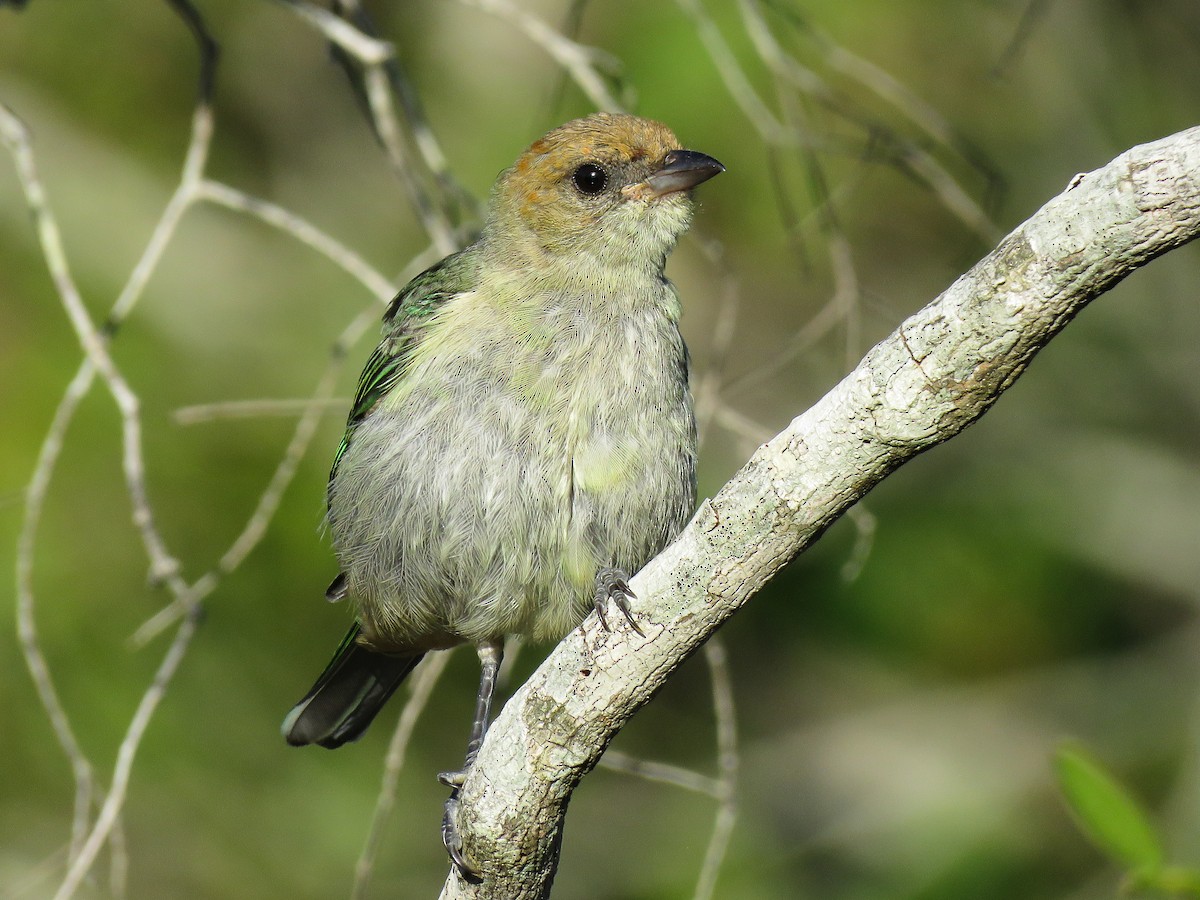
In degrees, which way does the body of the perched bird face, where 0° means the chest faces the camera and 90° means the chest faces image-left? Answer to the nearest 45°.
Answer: approximately 315°

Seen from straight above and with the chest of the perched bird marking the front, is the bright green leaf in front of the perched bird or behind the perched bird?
in front

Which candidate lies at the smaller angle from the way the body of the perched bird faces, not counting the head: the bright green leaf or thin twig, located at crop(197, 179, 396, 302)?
the bright green leaf

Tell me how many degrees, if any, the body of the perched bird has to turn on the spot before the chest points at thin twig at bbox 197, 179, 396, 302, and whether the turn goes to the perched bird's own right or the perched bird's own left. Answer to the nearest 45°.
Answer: approximately 135° to the perched bird's own right
